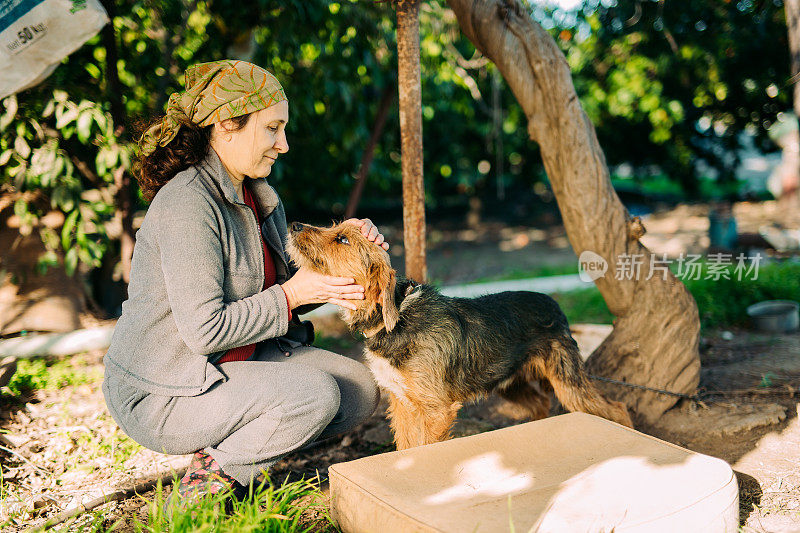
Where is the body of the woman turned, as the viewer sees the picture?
to the viewer's right

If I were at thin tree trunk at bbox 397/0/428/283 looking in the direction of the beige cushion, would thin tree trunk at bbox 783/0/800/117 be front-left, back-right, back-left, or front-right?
back-left

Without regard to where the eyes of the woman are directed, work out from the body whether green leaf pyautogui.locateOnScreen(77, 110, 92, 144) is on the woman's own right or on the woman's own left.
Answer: on the woman's own left

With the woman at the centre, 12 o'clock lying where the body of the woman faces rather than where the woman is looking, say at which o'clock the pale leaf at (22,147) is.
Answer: The pale leaf is roughly at 8 o'clock from the woman.

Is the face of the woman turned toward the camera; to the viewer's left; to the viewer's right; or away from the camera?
to the viewer's right

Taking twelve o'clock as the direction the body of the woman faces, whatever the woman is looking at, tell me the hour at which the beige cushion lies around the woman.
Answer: The beige cushion is roughly at 1 o'clock from the woman.

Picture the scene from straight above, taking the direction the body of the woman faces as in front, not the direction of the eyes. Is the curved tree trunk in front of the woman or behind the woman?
in front

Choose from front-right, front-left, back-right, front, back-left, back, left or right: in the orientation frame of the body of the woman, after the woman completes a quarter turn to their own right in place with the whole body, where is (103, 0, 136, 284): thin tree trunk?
back

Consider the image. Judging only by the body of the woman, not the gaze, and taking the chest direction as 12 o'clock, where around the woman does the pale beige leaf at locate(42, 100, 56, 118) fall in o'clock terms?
The pale beige leaf is roughly at 8 o'clock from the woman.

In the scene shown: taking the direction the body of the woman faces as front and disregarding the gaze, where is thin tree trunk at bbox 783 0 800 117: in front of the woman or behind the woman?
in front

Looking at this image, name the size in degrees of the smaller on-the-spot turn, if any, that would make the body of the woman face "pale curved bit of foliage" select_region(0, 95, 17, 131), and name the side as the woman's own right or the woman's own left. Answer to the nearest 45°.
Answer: approximately 135° to the woman's own left
